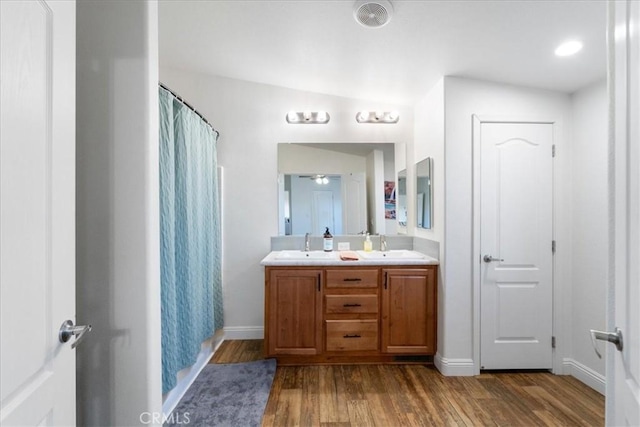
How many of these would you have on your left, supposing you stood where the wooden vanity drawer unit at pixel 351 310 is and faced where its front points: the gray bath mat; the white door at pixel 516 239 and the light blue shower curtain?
1

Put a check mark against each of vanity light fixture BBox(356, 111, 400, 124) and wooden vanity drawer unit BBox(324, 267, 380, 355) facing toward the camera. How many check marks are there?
2

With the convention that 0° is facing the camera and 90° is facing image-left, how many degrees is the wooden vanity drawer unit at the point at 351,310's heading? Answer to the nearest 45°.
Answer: approximately 0°
